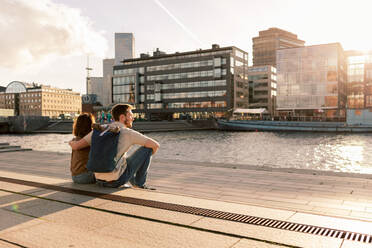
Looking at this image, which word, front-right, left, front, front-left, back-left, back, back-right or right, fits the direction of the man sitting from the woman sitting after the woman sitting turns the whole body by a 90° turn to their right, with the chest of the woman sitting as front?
front

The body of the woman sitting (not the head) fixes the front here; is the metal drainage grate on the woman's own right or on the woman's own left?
on the woman's own right

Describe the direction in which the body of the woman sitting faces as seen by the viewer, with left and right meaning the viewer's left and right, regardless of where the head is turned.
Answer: facing away from the viewer and to the right of the viewer
